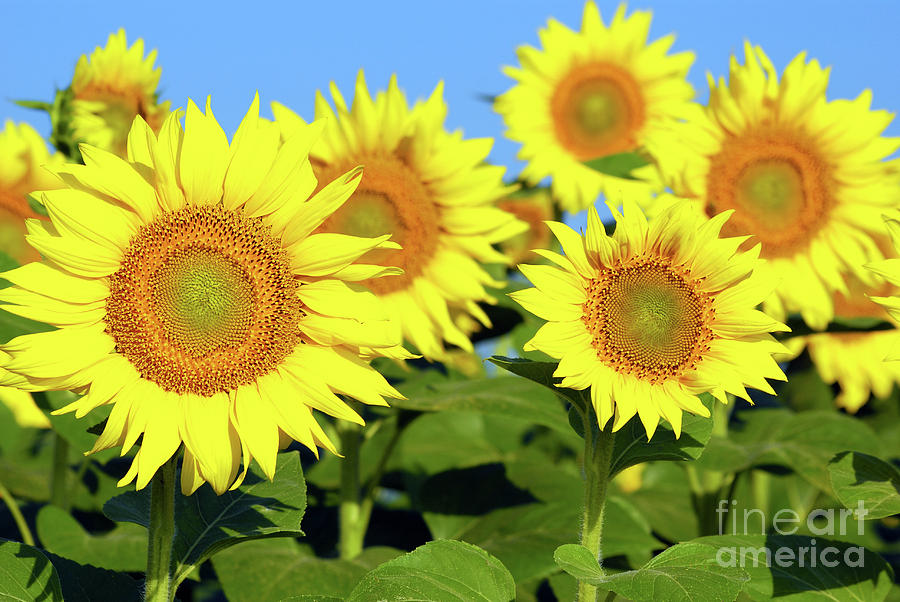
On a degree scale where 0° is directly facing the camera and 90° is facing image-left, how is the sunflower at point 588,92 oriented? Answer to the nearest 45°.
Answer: approximately 0°

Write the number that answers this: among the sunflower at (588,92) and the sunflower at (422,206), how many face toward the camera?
2

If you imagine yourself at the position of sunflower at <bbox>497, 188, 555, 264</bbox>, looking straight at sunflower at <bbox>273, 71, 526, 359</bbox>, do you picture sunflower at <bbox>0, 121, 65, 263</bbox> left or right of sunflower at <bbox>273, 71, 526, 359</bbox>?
right

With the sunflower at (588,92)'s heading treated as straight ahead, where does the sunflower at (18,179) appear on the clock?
the sunflower at (18,179) is roughly at 2 o'clock from the sunflower at (588,92).

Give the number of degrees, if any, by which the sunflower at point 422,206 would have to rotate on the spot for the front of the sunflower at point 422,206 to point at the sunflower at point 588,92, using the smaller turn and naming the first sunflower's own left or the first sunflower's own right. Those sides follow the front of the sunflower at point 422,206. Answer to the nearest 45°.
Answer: approximately 135° to the first sunflower's own left

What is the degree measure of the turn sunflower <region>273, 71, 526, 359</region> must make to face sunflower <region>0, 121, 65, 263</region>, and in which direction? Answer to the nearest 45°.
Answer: approximately 90° to its right
